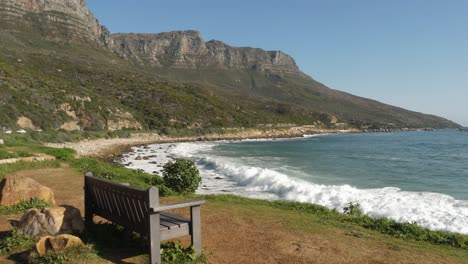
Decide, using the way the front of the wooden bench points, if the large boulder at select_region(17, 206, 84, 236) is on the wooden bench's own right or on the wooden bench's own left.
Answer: on the wooden bench's own left

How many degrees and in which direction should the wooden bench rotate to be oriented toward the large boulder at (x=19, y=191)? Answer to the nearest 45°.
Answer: approximately 90° to its left

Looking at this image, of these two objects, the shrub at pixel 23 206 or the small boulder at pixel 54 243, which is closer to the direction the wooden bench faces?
the shrub

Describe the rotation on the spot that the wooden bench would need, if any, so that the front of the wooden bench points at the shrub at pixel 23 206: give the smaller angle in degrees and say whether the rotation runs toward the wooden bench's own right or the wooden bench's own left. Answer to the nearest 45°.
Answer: approximately 90° to the wooden bench's own left

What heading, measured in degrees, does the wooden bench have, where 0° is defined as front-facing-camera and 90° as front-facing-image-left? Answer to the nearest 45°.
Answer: approximately 225°

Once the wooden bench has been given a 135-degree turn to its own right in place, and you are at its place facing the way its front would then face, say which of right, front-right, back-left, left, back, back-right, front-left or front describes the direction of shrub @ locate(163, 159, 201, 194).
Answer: back

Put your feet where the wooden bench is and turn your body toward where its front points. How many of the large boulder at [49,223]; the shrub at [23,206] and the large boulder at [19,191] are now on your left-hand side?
3

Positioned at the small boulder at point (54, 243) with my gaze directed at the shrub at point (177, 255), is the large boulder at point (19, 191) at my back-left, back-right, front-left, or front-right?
back-left
